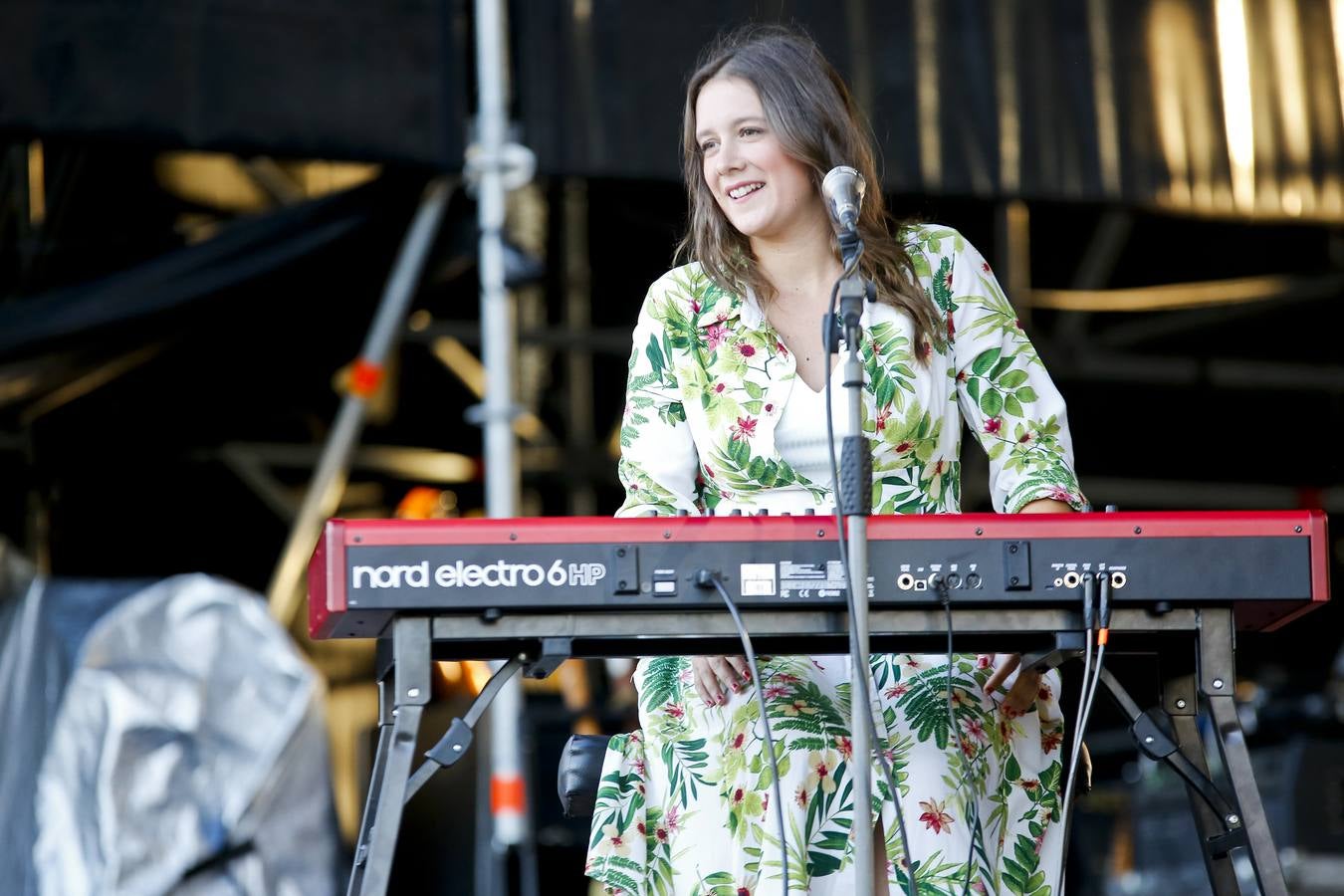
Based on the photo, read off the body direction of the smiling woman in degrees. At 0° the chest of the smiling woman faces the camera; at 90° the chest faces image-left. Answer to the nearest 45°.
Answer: approximately 0°

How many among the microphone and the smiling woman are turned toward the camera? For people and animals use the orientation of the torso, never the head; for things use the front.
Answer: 1

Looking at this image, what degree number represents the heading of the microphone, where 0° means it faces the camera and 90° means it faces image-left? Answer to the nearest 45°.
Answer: approximately 180°

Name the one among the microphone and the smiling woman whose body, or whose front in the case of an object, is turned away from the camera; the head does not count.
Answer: the microphone

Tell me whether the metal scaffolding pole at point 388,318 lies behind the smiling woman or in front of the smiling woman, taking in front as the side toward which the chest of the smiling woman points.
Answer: behind

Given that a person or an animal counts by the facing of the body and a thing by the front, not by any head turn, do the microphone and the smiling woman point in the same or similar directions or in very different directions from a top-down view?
very different directions
